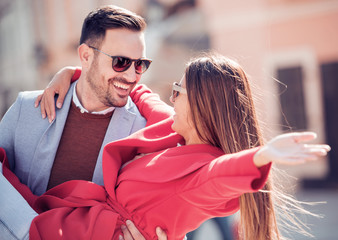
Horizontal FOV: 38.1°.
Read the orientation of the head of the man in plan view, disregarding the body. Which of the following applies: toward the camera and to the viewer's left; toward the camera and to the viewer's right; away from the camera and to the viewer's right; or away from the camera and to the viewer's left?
toward the camera and to the viewer's right

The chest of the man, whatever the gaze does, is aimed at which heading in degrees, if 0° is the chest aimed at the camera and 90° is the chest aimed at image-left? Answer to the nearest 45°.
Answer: approximately 315°
